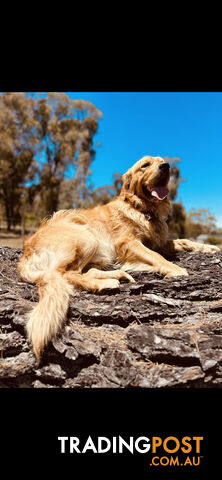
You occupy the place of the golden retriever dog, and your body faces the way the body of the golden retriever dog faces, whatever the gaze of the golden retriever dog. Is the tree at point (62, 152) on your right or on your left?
on your left

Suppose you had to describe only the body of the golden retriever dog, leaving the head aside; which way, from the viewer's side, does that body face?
to the viewer's right

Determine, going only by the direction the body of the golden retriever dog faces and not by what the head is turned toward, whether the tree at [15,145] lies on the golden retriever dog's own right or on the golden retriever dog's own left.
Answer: on the golden retriever dog's own left
